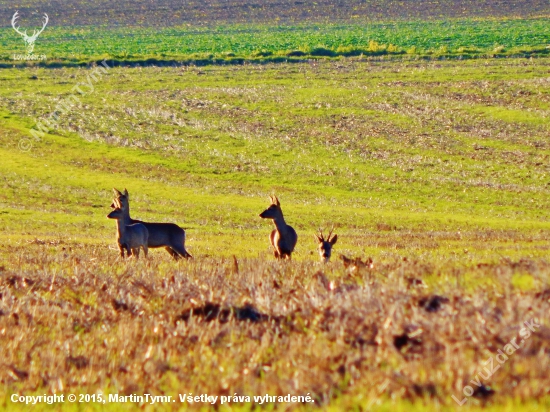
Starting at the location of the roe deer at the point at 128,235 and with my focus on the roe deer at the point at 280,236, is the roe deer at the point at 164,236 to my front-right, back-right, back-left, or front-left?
front-left

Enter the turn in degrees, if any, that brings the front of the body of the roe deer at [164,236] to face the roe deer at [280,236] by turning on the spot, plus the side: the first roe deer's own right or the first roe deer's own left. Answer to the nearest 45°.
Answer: approximately 135° to the first roe deer's own left

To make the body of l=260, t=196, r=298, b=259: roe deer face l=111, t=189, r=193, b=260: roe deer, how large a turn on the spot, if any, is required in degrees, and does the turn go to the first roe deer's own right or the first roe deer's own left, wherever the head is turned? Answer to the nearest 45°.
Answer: approximately 45° to the first roe deer's own right

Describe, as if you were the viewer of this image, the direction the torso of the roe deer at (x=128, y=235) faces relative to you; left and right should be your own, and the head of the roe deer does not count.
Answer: facing to the left of the viewer

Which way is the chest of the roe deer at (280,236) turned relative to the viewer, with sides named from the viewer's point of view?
facing the viewer and to the left of the viewer

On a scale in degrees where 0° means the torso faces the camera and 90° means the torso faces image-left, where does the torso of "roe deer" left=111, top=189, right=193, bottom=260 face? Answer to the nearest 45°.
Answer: approximately 90°
